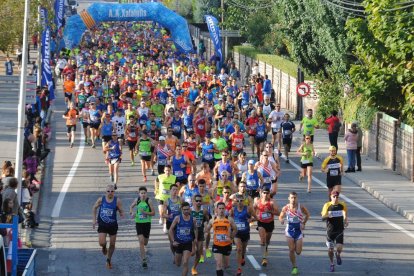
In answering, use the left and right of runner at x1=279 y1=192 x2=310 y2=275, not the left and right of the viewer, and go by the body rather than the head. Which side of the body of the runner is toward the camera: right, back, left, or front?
front

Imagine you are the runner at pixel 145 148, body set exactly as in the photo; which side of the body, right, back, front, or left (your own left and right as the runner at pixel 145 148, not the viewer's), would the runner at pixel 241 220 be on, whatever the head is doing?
front

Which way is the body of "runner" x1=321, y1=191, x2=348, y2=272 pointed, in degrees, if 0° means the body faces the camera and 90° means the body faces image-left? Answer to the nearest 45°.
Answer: approximately 0°

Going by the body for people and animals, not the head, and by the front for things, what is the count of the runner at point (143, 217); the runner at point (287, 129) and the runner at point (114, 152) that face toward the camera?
3

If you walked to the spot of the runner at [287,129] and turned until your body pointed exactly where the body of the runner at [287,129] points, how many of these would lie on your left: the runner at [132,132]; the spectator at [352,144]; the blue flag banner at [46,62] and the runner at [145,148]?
1

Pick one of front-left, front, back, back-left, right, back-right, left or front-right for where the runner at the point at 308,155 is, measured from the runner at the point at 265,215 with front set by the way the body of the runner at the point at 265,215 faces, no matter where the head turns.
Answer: back

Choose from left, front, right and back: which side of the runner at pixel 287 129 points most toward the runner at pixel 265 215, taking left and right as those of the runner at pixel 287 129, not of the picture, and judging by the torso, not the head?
front

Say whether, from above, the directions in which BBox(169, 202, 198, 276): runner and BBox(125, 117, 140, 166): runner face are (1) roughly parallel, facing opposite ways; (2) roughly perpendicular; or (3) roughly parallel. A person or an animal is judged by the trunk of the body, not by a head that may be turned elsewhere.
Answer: roughly parallel

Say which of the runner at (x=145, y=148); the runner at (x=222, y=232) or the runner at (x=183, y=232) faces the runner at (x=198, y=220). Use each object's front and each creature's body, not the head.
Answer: the runner at (x=145, y=148)

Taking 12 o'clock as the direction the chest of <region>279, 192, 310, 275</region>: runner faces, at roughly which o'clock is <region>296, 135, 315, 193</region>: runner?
<region>296, 135, 315, 193</region>: runner is roughly at 6 o'clock from <region>279, 192, 310, 275</region>: runner.

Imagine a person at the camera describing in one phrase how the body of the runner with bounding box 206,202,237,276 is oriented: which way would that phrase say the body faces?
toward the camera

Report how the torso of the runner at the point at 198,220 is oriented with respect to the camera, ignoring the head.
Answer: toward the camera

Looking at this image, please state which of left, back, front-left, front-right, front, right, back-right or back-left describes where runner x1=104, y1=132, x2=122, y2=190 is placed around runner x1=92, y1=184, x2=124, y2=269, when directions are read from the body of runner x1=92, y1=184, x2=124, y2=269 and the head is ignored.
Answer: back

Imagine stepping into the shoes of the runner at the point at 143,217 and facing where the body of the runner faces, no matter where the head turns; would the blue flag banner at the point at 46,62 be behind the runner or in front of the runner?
behind
